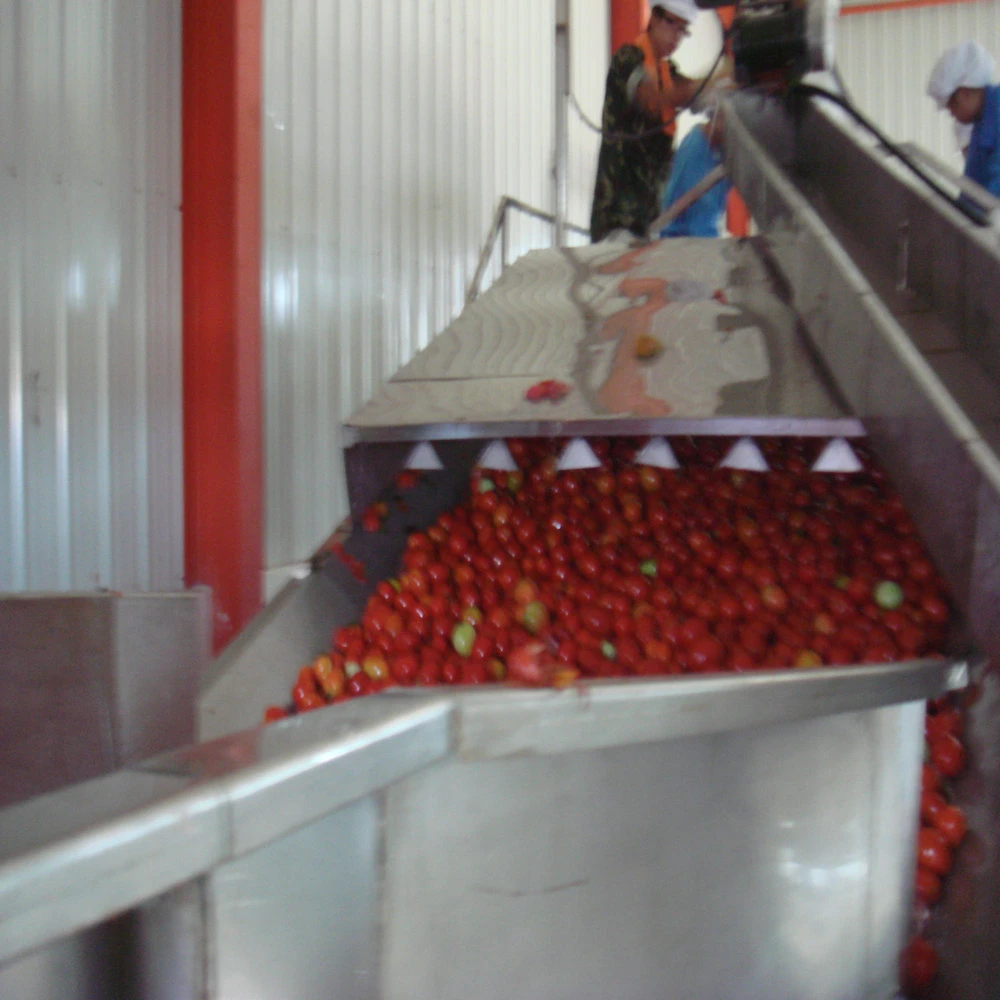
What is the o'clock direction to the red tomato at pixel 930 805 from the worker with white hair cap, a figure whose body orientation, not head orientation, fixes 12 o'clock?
The red tomato is roughly at 9 o'clock from the worker with white hair cap.

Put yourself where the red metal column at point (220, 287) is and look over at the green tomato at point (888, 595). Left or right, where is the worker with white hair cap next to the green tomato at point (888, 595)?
left

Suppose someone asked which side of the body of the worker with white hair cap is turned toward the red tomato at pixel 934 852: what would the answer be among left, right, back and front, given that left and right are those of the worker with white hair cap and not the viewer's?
left

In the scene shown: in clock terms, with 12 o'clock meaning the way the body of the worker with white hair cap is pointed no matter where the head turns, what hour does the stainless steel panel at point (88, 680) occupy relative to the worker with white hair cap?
The stainless steel panel is roughly at 10 o'clock from the worker with white hair cap.

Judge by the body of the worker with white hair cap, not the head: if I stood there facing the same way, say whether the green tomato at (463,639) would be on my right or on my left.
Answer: on my left

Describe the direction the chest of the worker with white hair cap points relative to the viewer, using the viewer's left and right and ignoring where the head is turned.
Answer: facing to the left of the viewer
